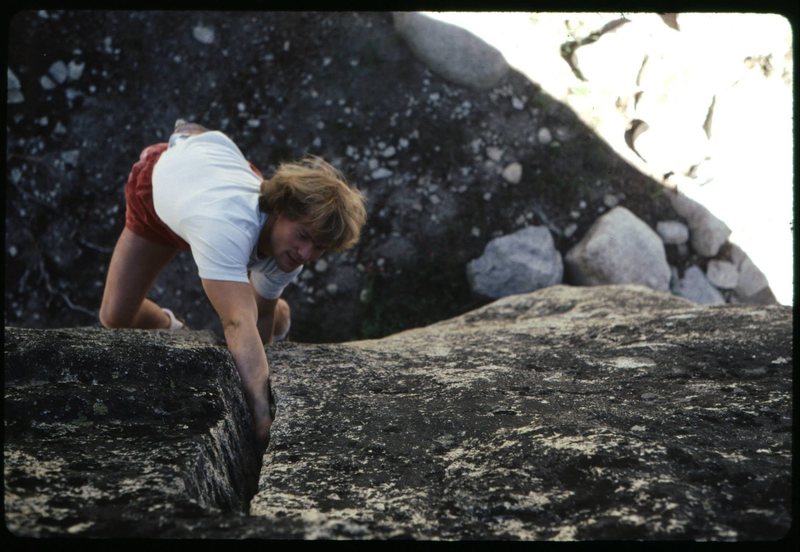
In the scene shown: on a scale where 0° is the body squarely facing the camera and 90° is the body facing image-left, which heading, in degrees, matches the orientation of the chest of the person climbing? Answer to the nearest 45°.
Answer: approximately 315°

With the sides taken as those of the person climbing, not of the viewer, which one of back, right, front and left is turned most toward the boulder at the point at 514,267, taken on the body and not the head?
left

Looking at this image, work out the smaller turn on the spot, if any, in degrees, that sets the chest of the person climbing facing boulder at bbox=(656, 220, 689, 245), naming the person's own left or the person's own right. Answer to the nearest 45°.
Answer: approximately 90° to the person's own left

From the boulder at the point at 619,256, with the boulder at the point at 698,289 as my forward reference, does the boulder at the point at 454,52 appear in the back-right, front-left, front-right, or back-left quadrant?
back-left

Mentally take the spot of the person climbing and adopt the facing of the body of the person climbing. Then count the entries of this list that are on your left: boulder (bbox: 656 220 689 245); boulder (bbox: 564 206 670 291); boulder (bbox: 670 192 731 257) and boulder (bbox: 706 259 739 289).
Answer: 4

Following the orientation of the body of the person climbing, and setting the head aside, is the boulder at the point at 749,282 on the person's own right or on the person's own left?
on the person's own left

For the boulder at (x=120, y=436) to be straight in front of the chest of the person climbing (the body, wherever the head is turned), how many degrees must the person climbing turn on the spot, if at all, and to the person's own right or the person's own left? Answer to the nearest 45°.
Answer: approximately 45° to the person's own right

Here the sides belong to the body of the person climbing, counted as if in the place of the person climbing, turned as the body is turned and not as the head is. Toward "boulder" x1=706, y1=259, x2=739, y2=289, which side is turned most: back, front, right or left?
left
